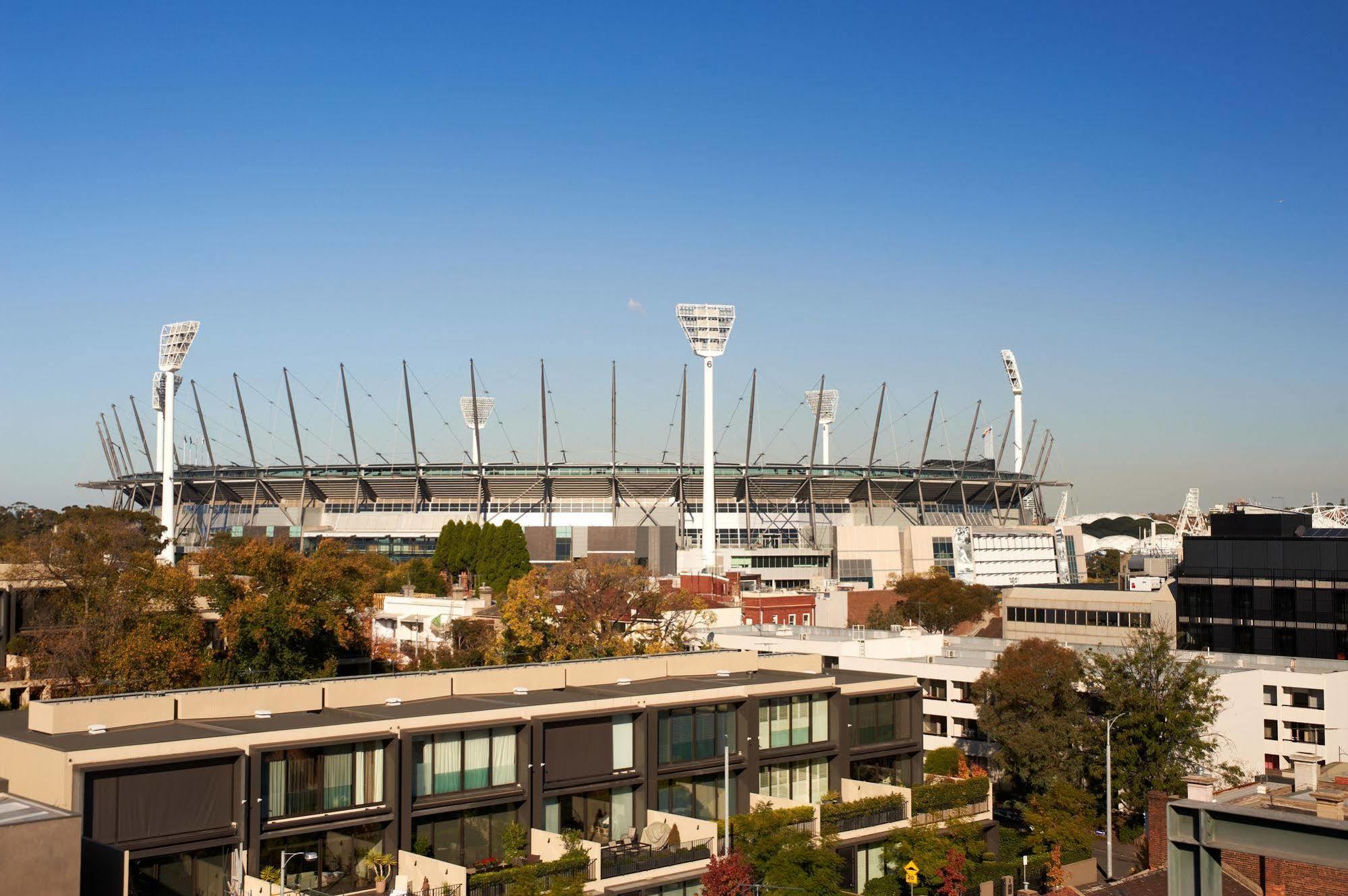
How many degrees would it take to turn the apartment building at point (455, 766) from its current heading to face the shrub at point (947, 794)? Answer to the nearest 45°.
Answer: approximately 90° to its left

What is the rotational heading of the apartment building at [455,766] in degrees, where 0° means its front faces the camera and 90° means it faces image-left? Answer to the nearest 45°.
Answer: approximately 315°

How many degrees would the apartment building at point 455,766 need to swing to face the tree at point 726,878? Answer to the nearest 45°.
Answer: approximately 45° to its left

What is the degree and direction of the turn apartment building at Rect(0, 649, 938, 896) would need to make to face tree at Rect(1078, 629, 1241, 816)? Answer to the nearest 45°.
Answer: approximately 90° to its left

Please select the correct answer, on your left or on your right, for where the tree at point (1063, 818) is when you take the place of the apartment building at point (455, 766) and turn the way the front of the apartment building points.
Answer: on your left
